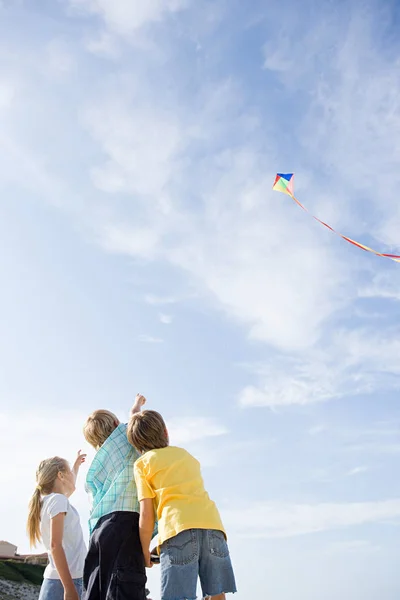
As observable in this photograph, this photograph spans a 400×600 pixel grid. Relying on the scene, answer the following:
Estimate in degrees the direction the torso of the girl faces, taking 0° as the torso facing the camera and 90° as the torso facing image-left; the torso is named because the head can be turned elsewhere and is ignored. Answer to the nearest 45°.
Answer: approximately 270°

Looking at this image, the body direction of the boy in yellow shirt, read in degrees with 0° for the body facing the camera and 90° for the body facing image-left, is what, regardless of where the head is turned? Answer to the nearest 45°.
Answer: approximately 180°

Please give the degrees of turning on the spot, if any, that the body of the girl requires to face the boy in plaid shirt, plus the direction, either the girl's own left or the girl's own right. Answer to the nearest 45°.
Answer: approximately 45° to the girl's own right

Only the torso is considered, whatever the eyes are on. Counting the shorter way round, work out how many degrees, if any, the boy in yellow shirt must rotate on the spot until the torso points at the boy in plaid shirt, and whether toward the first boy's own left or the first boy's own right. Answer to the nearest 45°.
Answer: approximately 45° to the first boy's own left

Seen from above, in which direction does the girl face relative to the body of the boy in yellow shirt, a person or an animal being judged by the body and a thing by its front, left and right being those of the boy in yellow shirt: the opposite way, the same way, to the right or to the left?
to the right

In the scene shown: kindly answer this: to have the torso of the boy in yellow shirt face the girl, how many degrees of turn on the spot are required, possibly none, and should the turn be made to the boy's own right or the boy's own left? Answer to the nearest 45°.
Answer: approximately 45° to the boy's own left
